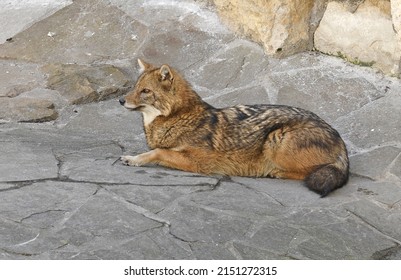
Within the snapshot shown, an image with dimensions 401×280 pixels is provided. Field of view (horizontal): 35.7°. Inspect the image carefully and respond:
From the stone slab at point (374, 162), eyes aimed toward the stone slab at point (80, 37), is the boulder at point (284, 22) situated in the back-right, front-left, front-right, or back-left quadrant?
front-right

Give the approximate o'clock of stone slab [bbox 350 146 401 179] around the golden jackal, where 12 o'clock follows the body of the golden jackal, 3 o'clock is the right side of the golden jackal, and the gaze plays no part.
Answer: The stone slab is roughly at 6 o'clock from the golden jackal.

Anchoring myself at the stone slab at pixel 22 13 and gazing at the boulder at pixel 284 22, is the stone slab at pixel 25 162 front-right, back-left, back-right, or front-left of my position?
front-right

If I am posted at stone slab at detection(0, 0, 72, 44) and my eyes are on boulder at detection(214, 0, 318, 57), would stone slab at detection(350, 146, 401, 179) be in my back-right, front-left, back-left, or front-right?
front-right

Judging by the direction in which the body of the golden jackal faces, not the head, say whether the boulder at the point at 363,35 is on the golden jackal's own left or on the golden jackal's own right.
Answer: on the golden jackal's own right

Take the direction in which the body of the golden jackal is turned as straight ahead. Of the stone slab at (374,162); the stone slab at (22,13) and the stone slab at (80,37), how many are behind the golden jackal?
1

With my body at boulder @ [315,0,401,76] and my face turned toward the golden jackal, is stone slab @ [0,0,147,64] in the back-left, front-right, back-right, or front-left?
front-right

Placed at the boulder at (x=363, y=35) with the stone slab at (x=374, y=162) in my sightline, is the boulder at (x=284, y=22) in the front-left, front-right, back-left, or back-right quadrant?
back-right

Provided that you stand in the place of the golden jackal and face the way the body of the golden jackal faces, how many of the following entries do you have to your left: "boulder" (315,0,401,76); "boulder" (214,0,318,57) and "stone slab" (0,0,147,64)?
0

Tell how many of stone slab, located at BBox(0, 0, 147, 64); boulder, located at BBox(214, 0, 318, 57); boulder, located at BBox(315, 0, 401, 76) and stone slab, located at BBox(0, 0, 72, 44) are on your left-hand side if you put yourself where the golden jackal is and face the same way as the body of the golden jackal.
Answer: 0

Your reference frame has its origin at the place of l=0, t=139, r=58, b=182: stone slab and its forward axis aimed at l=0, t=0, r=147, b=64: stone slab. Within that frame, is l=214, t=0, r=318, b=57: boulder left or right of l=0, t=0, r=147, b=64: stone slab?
right

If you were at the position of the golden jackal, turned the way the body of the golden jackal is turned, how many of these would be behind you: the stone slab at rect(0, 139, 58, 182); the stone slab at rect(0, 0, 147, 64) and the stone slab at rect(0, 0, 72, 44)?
0

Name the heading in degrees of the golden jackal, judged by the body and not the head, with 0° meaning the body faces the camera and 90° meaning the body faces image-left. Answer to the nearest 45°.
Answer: approximately 90°

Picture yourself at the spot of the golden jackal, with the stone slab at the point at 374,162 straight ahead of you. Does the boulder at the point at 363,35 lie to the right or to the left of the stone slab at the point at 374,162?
left

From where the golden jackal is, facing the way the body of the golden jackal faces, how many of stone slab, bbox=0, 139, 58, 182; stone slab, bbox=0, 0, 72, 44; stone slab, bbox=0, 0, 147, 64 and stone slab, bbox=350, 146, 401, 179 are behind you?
1

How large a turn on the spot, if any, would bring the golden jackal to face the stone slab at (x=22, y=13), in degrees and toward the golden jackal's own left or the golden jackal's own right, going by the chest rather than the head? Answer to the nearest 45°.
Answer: approximately 45° to the golden jackal's own right

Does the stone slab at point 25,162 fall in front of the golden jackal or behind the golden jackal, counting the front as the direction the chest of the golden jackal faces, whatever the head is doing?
in front

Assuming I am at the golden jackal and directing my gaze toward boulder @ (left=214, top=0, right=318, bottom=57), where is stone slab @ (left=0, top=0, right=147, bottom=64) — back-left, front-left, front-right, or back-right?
front-left

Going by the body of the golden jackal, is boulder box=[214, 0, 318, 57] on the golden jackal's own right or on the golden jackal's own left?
on the golden jackal's own right

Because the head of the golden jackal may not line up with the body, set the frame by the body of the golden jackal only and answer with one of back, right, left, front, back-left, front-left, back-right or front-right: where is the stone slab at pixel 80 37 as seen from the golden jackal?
front-right

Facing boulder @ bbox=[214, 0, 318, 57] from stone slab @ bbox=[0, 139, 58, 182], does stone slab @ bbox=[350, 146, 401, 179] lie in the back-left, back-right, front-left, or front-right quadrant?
front-right
